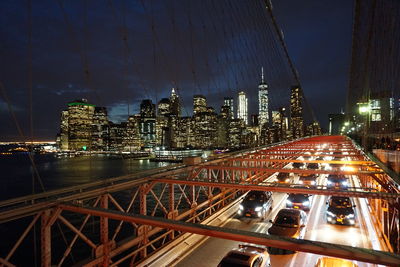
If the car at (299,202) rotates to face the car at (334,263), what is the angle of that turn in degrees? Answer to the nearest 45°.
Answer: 0° — it already faces it

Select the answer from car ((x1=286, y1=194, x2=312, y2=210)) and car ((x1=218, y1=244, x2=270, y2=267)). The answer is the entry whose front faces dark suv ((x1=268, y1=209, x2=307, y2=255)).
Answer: car ((x1=286, y1=194, x2=312, y2=210))

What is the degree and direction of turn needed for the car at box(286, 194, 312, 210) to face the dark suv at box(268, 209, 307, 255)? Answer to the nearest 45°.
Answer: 0° — it already faces it

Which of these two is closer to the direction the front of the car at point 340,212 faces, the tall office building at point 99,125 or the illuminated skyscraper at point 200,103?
the tall office building

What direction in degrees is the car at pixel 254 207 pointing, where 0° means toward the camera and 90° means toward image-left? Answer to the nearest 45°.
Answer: approximately 45°

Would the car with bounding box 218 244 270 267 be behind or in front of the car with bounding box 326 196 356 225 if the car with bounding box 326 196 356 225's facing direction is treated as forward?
in front

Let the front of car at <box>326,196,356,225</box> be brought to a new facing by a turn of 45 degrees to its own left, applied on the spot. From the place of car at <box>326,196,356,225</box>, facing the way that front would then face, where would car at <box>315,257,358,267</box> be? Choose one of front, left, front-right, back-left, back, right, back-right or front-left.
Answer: front-right

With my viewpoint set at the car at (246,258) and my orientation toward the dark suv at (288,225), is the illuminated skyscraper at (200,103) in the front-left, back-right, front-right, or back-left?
front-left

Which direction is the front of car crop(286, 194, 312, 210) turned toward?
toward the camera

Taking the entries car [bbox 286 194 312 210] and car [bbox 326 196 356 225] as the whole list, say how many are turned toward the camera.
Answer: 2

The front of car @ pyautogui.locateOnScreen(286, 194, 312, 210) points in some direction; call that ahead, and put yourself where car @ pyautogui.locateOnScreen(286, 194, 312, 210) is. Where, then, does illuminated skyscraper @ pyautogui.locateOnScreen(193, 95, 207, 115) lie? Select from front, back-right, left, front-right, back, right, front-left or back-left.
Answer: back-right

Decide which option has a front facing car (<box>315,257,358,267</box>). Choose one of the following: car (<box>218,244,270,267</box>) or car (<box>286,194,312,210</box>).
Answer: car (<box>286,194,312,210</box>)

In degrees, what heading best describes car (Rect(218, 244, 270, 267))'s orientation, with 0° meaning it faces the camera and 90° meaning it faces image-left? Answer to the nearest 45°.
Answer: approximately 45°

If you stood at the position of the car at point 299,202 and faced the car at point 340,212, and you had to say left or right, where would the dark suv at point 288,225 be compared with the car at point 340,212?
right

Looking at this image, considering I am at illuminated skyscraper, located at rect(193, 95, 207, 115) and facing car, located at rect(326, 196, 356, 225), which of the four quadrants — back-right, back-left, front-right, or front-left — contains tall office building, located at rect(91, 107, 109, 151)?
front-right
